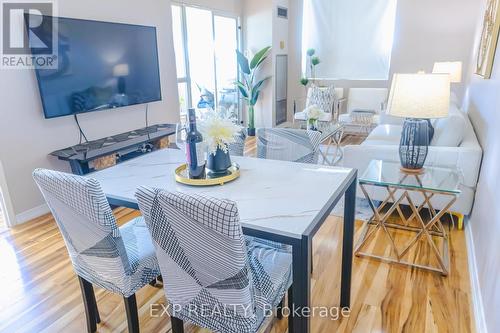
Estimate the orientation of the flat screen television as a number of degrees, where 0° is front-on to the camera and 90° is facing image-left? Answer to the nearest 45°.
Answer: approximately 315°

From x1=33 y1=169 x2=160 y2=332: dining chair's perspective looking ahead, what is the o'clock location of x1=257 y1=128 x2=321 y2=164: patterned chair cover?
The patterned chair cover is roughly at 1 o'clock from the dining chair.

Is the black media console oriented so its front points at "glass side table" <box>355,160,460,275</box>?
yes

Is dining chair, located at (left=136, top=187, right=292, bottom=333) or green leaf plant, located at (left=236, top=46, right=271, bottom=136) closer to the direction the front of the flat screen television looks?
the dining chair

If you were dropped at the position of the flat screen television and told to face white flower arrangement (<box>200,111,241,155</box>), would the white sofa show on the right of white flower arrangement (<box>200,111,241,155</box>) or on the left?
left

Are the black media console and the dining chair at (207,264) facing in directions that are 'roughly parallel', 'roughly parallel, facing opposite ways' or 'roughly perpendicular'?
roughly perpendicular

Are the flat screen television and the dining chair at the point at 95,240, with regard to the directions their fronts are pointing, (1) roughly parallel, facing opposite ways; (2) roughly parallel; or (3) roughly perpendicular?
roughly perpendicular

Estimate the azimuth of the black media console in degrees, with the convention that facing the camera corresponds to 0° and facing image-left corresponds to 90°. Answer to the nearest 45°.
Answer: approximately 315°

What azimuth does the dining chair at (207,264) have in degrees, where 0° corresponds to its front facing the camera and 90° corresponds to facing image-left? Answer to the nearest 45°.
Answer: approximately 225°

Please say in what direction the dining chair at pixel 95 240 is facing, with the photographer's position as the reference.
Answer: facing away from the viewer and to the right of the viewer
